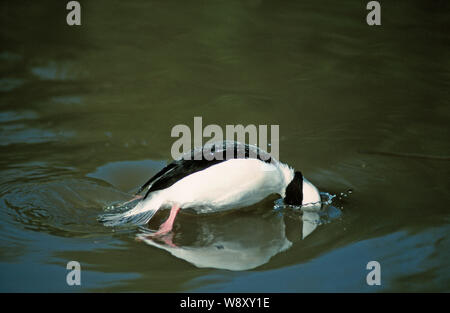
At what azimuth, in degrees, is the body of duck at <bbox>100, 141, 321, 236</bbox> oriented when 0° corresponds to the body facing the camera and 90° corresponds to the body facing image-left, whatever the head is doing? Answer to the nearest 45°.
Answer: approximately 270°
